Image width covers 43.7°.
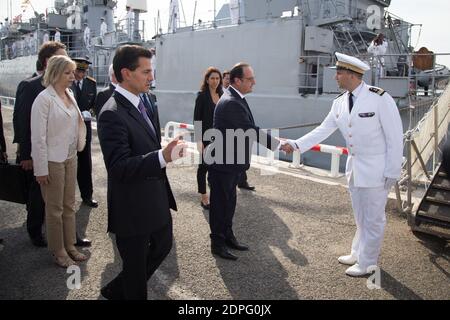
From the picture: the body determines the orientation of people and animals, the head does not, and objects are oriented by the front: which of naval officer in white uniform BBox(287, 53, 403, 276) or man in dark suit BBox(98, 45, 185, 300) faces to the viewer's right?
the man in dark suit

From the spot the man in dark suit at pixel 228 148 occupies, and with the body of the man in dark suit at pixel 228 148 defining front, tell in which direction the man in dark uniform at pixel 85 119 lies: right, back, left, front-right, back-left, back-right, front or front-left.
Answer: back-left

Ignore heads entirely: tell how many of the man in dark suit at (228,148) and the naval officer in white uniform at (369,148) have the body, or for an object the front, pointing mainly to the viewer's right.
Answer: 1

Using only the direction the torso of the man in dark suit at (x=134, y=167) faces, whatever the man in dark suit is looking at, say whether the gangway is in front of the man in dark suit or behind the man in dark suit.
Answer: in front

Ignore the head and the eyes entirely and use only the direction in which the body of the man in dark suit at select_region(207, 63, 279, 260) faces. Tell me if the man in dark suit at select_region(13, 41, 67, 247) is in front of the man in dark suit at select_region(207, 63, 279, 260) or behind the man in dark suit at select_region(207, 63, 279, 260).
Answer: behind

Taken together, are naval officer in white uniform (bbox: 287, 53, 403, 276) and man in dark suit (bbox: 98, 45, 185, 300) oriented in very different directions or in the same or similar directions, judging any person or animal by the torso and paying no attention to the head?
very different directions

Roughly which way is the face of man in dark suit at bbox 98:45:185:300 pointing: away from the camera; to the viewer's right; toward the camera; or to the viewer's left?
to the viewer's right

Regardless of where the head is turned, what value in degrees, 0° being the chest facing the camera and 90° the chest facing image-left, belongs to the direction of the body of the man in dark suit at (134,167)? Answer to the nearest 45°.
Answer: approximately 270°

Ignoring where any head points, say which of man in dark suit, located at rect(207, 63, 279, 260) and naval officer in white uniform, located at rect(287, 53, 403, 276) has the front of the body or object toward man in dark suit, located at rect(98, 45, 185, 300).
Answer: the naval officer in white uniform

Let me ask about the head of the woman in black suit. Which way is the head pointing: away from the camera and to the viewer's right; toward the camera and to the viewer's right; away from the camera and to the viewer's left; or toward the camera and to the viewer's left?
toward the camera and to the viewer's right

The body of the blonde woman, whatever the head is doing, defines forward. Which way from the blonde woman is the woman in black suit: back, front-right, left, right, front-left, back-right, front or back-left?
left

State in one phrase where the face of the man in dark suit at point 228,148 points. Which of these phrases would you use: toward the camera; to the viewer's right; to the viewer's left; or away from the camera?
to the viewer's right
